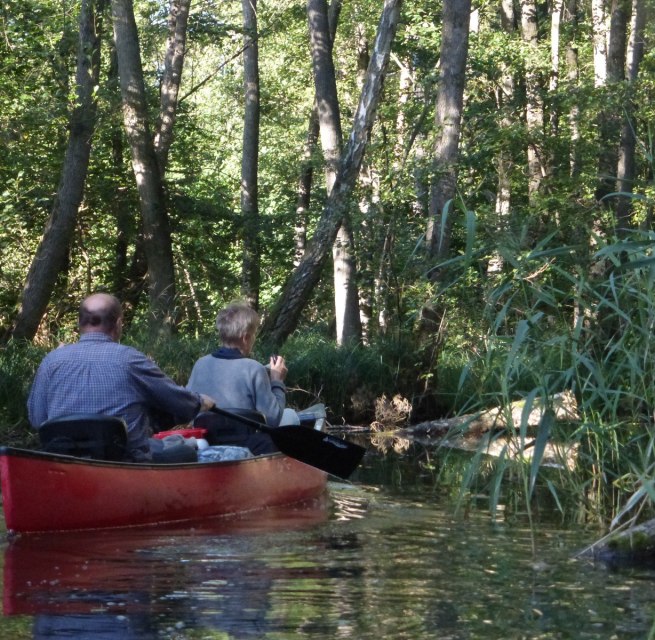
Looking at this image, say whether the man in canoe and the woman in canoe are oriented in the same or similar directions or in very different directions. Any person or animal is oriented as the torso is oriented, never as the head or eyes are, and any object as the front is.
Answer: same or similar directions

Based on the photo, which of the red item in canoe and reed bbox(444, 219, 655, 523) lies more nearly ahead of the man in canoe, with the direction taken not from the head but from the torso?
the red item in canoe

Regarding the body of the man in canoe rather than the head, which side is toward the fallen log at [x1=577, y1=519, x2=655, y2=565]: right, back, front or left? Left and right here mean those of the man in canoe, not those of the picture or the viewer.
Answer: right

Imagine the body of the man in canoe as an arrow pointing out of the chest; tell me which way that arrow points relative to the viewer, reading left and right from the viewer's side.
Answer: facing away from the viewer and to the right of the viewer

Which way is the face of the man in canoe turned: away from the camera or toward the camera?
away from the camera

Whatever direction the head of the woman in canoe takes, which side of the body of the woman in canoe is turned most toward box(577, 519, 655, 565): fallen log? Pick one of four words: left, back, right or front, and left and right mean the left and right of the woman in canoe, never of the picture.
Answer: right

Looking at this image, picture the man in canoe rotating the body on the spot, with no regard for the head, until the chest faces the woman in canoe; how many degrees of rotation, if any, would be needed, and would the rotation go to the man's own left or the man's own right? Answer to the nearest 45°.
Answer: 0° — they already face them

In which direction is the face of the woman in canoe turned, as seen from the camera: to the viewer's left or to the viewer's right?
to the viewer's right

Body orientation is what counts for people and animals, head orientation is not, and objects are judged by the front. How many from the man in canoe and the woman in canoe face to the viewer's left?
0

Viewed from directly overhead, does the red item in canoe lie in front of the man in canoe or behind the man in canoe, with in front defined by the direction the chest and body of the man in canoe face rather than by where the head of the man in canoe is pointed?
in front

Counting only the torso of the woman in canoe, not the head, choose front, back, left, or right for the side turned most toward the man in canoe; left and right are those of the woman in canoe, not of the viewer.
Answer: back

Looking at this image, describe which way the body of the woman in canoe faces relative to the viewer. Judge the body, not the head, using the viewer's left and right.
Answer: facing away from the viewer and to the right of the viewer
